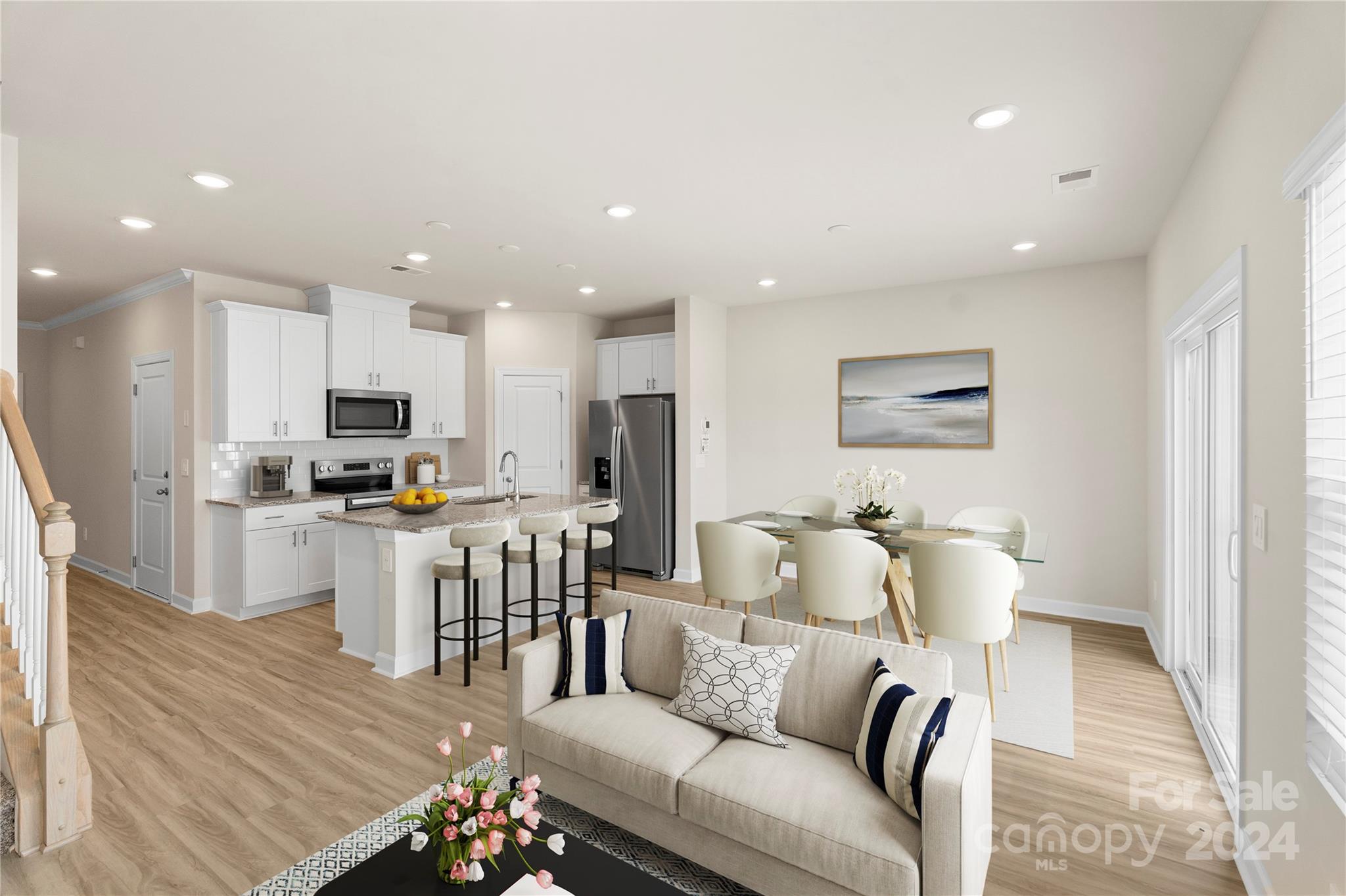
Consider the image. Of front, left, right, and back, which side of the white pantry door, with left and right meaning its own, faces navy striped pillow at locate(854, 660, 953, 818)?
front

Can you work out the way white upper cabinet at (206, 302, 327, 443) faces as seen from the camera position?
facing the viewer and to the right of the viewer

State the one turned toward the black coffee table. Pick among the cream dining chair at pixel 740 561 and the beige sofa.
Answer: the beige sofa

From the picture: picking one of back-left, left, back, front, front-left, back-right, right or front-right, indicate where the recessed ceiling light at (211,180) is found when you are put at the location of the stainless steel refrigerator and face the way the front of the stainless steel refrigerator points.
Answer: front

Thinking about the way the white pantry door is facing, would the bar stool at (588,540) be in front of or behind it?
in front

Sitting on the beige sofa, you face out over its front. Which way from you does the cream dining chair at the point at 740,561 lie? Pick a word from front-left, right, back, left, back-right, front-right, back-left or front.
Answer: back-right

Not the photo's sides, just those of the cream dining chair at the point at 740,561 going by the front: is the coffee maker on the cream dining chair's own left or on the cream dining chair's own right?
on the cream dining chair's own left

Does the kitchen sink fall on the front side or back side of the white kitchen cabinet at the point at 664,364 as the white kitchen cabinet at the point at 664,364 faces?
on the front side

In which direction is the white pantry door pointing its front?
toward the camera

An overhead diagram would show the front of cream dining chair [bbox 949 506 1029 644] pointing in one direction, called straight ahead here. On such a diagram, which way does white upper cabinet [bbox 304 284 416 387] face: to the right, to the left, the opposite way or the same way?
to the left

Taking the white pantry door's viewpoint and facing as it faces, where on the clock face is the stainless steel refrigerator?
The stainless steel refrigerator is roughly at 10 o'clock from the white pantry door.

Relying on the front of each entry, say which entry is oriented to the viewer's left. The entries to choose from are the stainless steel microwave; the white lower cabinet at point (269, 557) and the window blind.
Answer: the window blind

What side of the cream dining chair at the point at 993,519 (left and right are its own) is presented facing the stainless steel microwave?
right

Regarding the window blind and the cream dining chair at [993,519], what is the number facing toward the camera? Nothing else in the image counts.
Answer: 1

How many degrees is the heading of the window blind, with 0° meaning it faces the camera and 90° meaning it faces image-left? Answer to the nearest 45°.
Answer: approximately 90°

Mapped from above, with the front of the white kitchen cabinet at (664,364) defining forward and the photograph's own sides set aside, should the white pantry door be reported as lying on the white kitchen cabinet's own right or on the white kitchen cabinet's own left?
on the white kitchen cabinet's own right

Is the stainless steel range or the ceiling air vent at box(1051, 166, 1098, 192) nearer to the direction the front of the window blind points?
the stainless steel range
